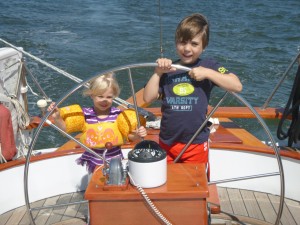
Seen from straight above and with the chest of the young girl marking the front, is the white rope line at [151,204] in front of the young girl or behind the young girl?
in front

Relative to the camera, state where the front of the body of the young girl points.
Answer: toward the camera
